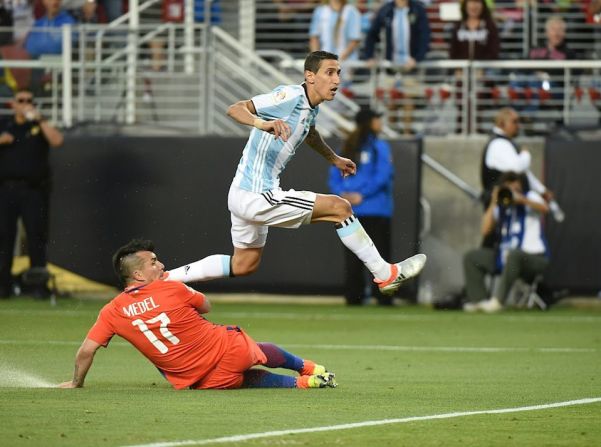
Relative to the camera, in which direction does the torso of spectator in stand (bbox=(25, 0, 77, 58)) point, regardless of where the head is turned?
toward the camera

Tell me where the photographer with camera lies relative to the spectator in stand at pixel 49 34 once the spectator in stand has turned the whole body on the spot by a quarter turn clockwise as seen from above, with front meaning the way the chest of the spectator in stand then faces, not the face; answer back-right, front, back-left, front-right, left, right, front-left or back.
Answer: back-left

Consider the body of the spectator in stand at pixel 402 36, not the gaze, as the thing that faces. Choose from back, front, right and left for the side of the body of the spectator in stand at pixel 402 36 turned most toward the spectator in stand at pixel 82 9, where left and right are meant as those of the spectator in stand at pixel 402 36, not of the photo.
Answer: right

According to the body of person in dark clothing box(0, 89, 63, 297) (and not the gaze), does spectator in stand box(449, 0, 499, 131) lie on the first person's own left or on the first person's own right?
on the first person's own left

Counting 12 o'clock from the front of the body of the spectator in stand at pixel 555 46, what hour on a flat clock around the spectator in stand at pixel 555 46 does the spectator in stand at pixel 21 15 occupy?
the spectator in stand at pixel 21 15 is roughly at 3 o'clock from the spectator in stand at pixel 555 46.

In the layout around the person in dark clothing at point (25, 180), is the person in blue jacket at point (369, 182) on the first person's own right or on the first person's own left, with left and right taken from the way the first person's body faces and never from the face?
on the first person's own left

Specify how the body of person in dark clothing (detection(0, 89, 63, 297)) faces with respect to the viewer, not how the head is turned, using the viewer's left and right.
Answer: facing the viewer

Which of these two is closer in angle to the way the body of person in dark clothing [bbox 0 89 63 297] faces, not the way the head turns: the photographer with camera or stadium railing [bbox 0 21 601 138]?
the photographer with camera

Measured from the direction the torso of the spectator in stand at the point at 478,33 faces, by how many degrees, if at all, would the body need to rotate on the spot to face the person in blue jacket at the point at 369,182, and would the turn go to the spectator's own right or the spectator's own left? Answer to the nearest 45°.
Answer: approximately 45° to the spectator's own right

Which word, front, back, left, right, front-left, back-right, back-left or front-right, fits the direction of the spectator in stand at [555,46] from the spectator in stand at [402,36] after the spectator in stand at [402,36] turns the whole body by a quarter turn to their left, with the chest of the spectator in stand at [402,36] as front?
front

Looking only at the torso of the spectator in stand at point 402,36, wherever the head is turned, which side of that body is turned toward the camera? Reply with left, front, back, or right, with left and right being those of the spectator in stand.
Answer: front
